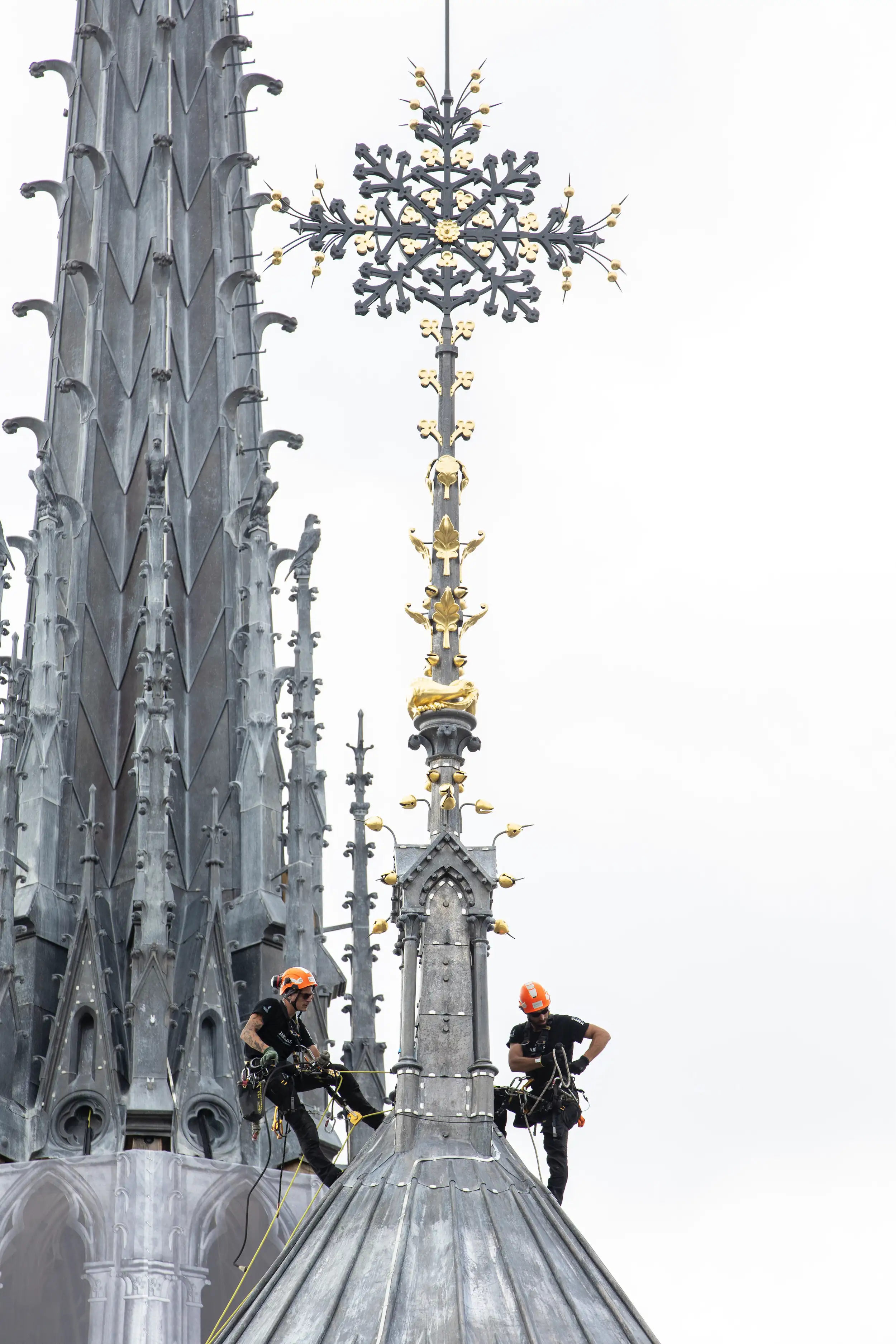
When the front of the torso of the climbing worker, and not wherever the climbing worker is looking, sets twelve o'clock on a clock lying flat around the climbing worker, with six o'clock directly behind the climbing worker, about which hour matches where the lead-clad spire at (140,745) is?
The lead-clad spire is roughly at 7 o'clock from the climbing worker.

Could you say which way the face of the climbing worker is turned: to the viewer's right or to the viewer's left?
to the viewer's right

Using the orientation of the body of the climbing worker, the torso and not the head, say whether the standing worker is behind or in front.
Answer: in front

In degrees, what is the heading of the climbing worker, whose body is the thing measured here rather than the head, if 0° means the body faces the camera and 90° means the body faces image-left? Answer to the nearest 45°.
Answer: approximately 315°
